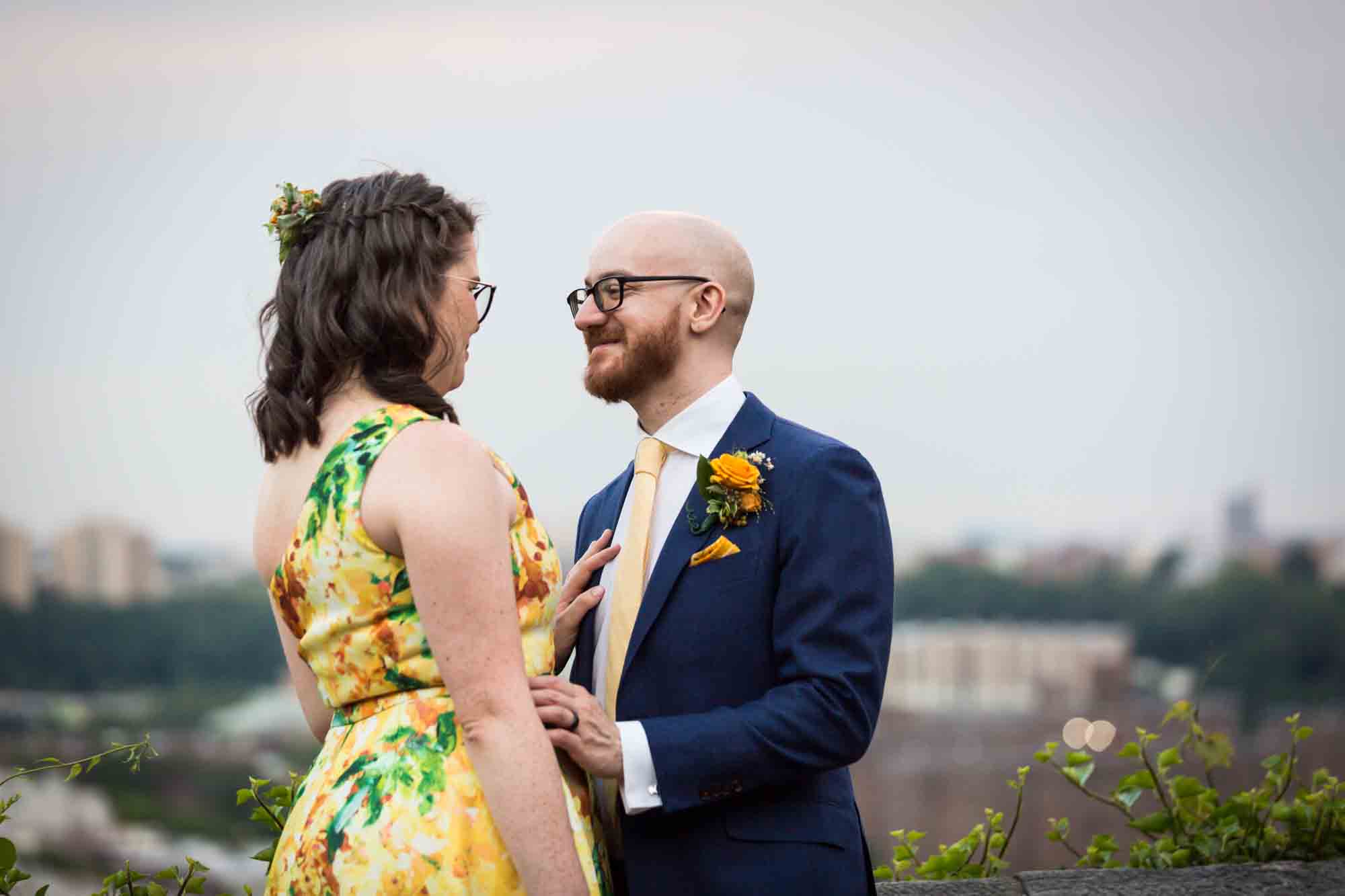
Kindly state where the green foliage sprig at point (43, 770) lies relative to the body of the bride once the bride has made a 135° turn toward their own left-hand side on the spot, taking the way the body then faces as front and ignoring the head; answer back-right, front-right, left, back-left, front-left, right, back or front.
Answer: front-right

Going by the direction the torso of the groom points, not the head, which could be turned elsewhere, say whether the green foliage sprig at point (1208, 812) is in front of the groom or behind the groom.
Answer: behind

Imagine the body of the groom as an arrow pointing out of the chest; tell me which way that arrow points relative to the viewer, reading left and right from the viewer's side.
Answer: facing the viewer and to the left of the viewer

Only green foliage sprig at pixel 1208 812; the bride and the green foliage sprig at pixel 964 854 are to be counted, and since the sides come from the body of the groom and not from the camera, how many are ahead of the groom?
1

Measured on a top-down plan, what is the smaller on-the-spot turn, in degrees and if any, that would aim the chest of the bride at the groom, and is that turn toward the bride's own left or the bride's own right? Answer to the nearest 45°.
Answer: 0° — they already face them

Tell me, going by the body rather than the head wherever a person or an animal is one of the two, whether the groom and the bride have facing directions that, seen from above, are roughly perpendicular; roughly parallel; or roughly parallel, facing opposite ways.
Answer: roughly parallel, facing opposite ways

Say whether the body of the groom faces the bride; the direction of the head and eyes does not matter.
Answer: yes

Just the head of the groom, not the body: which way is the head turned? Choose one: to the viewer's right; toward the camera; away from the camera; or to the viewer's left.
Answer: to the viewer's left

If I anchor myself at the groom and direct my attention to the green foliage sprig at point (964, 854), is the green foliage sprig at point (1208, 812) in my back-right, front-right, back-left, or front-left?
front-right

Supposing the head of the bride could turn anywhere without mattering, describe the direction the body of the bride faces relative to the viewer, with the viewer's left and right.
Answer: facing away from the viewer and to the right of the viewer

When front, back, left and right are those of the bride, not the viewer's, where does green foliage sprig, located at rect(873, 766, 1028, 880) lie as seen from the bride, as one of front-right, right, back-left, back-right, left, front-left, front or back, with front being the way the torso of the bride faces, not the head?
front

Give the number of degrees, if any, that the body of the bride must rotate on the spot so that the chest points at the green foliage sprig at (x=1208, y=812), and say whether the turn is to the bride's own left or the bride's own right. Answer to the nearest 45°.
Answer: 0° — they already face it

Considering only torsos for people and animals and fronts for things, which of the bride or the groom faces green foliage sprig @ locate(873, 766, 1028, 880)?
the bride
